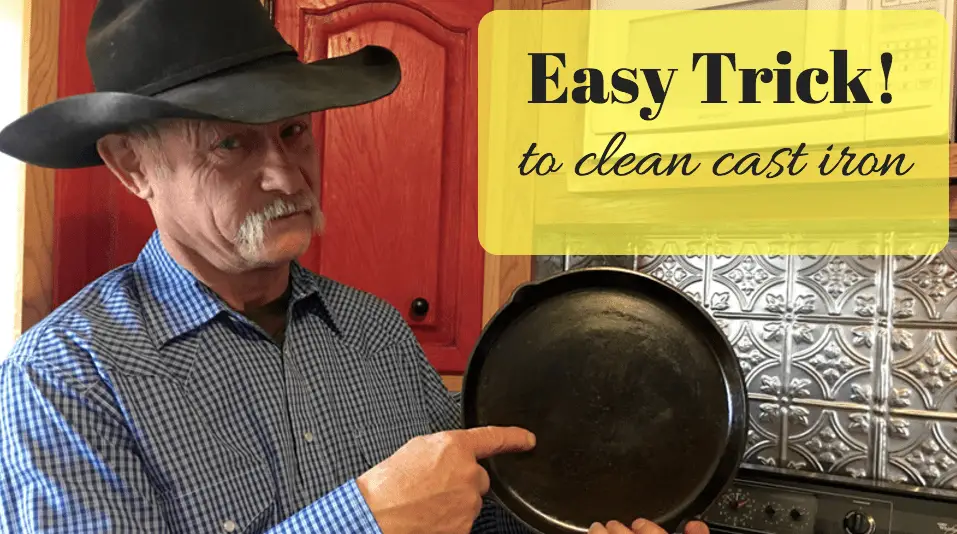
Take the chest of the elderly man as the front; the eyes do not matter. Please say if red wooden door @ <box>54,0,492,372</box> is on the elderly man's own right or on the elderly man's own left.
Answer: on the elderly man's own left

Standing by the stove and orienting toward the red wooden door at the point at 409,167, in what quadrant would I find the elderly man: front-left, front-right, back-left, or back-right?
front-left

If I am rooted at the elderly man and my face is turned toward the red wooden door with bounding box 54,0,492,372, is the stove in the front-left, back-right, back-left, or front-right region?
front-right

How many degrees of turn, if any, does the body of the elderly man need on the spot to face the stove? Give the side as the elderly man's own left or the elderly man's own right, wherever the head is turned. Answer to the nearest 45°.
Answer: approximately 45° to the elderly man's own left

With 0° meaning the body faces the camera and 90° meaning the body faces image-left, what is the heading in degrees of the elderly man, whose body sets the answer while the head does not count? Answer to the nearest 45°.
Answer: approximately 315°

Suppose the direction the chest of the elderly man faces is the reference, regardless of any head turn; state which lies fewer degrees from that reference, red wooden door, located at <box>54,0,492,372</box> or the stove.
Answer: the stove
